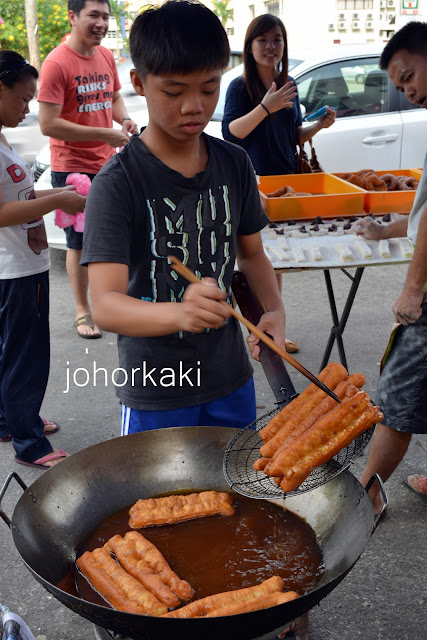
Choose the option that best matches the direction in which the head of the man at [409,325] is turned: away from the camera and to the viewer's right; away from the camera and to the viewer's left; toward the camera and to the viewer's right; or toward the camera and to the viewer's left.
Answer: toward the camera and to the viewer's left

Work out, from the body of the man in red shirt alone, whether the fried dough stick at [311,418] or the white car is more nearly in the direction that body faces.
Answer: the fried dough stick

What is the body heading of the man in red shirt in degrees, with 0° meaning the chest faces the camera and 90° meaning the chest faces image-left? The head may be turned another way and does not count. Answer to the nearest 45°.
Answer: approximately 315°

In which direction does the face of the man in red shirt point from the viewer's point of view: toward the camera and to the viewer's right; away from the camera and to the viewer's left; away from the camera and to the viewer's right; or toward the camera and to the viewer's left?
toward the camera and to the viewer's right

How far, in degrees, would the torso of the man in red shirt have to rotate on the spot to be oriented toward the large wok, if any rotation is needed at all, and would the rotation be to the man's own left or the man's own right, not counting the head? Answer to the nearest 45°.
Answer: approximately 45° to the man's own right

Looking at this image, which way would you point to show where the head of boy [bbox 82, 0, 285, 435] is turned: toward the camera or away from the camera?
toward the camera

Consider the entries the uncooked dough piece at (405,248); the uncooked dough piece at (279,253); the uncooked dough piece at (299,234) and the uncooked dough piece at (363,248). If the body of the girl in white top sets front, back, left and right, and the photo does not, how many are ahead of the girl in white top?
4

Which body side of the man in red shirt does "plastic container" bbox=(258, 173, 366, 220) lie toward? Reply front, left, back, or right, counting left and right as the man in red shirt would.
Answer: front

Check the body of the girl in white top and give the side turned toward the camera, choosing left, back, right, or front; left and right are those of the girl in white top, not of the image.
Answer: right
